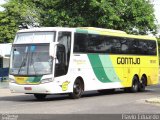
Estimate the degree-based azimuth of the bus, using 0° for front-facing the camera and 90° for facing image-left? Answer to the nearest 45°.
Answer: approximately 45°

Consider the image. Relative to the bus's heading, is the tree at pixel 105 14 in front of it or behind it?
behind
